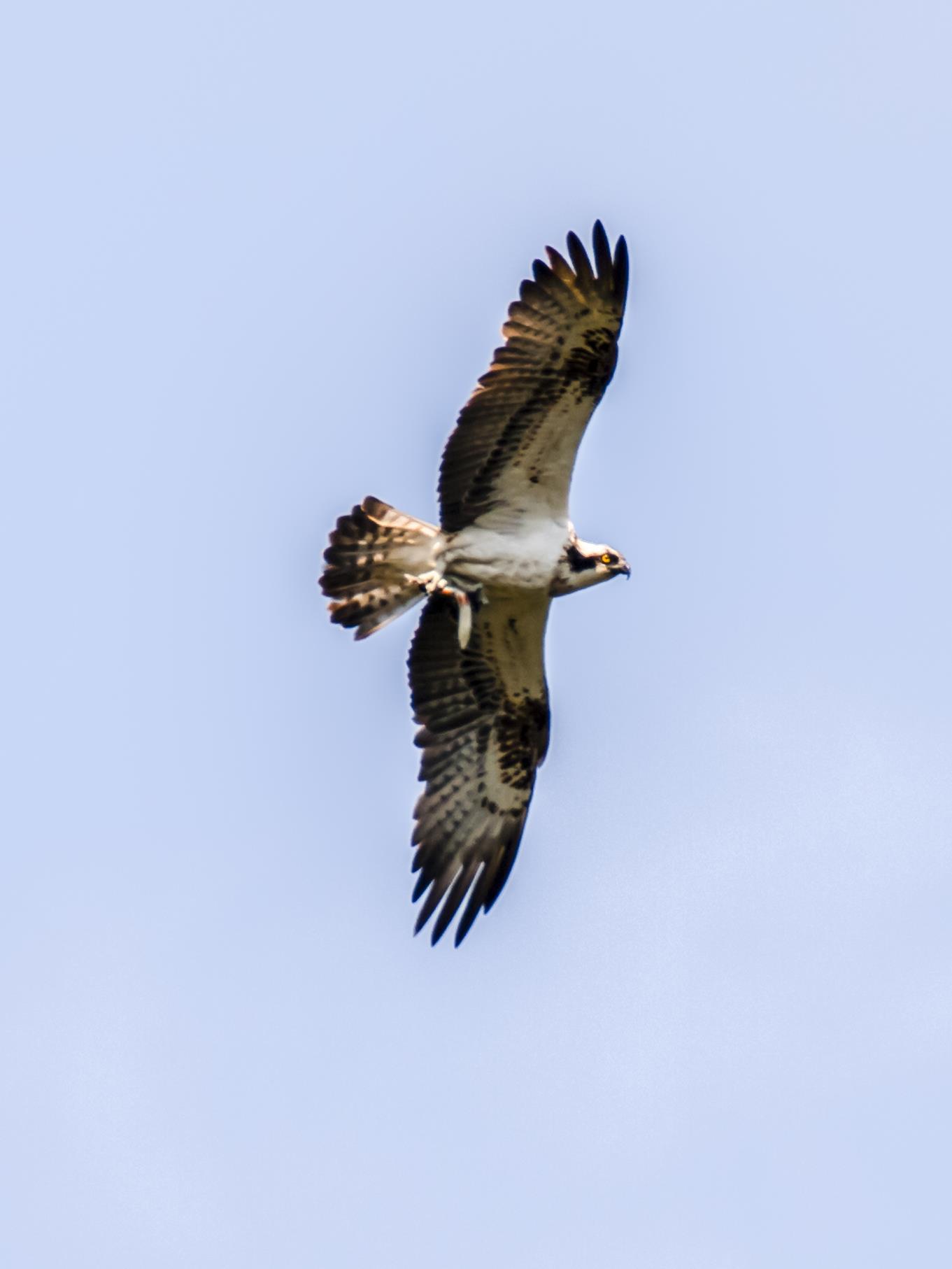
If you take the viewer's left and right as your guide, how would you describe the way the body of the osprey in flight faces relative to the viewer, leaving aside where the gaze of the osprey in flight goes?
facing to the right of the viewer
